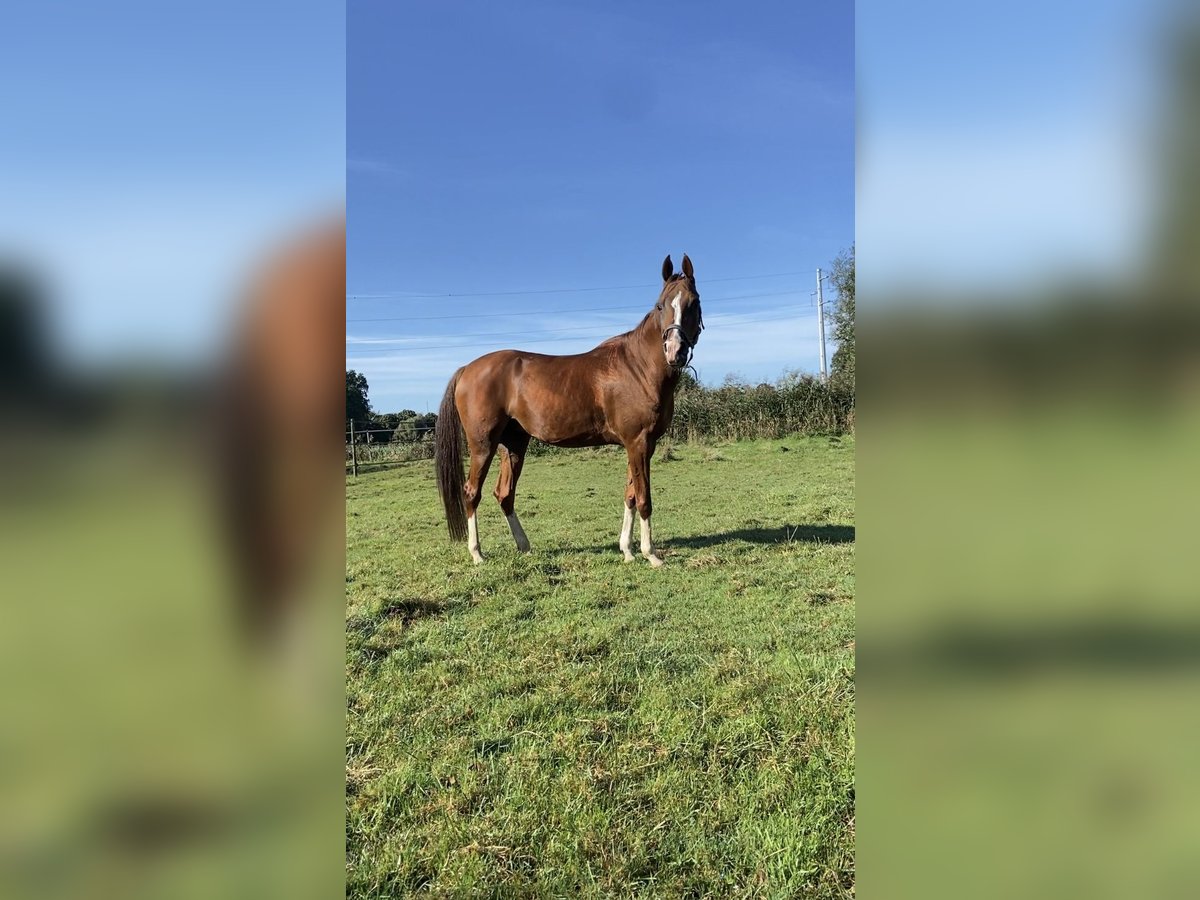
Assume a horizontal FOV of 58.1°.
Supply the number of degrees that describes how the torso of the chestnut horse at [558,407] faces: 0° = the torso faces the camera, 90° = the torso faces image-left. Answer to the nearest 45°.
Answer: approximately 270°

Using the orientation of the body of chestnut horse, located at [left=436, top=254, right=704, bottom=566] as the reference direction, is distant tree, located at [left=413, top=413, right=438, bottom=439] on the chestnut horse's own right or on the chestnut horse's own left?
on the chestnut horse's own left
